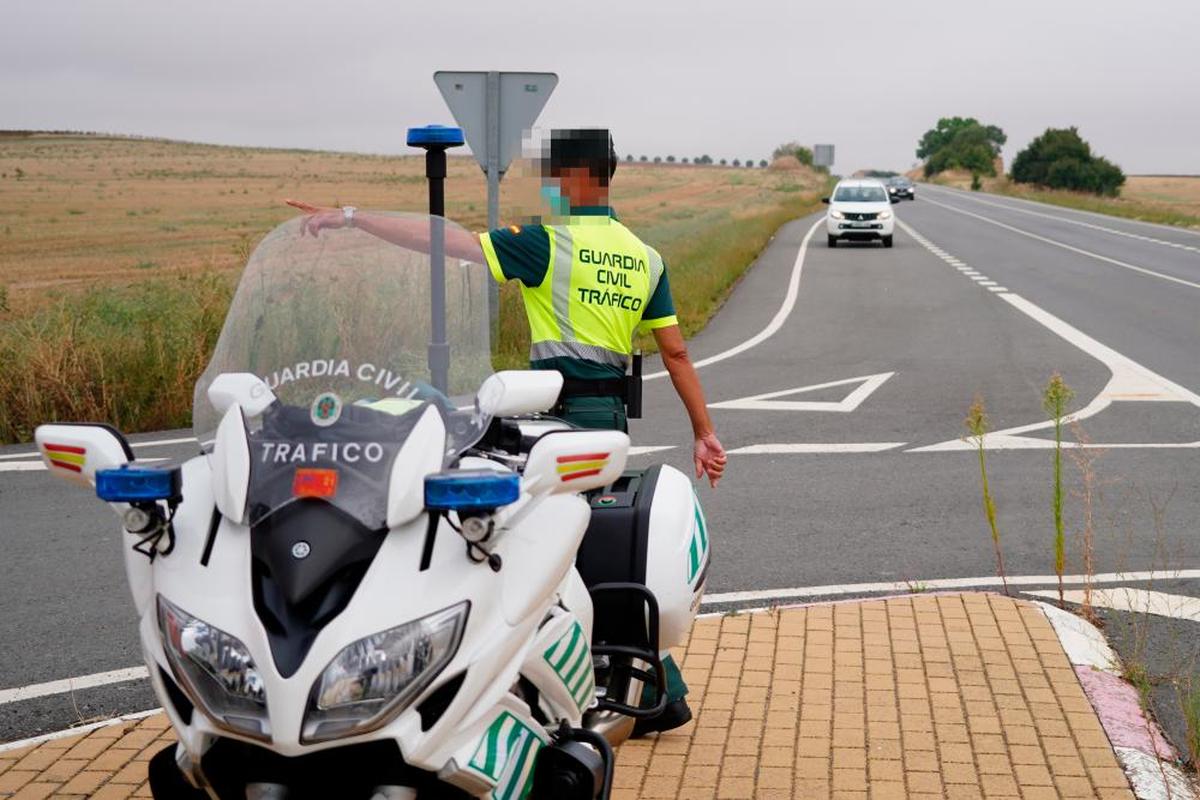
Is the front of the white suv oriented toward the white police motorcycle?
yes

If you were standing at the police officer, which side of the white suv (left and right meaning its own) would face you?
front

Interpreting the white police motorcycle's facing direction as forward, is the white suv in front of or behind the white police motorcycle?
behind

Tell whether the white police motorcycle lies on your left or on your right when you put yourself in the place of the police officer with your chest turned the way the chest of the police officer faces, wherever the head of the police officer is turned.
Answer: on your left

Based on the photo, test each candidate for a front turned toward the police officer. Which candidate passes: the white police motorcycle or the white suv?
the white suv

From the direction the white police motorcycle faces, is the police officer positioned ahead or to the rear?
to the rear

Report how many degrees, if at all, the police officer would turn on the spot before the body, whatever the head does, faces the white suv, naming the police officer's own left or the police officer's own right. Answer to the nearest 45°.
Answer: approximately 45° to the police officer's own right

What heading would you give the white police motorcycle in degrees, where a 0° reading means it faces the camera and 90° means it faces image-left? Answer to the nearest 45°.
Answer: approximately 45°
